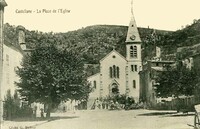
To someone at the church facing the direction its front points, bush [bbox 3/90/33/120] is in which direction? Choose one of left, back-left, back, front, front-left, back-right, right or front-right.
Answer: front-right

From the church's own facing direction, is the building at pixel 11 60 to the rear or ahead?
ahead

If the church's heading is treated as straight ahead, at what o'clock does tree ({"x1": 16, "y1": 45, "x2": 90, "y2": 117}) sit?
The tree is roughly at 1 o'clock from the church.

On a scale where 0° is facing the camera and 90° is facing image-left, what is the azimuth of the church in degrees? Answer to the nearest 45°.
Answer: approximately 0°
